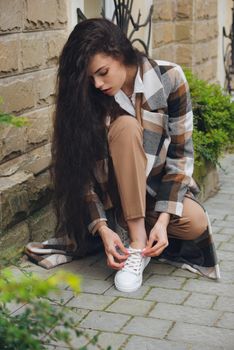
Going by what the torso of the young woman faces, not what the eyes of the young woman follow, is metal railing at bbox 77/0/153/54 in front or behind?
behind

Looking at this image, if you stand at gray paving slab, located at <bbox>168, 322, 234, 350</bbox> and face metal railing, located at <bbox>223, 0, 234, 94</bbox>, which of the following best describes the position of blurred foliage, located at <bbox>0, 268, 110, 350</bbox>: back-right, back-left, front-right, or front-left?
back-left
